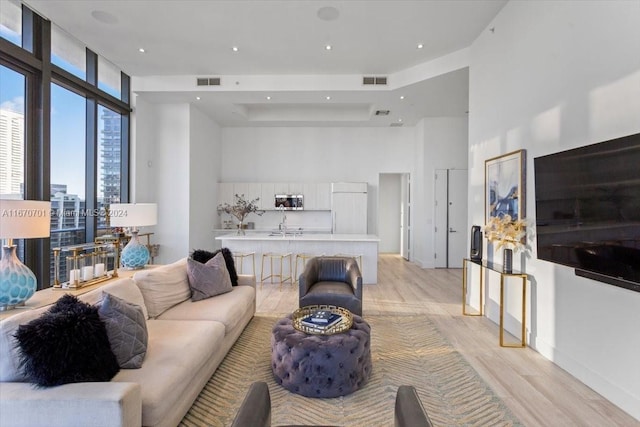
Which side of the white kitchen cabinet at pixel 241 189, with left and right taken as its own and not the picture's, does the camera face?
front

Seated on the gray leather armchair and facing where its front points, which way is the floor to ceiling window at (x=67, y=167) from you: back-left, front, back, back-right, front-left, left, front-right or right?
right

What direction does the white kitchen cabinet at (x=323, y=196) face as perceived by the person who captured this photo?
facing the viewer

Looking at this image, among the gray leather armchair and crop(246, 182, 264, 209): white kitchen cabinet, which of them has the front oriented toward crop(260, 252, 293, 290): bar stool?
the white kitchen cabinet

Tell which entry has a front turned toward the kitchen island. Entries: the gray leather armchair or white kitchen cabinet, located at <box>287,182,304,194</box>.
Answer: the white kitchen cabinet

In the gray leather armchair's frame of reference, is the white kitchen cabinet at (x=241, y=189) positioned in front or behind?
behind

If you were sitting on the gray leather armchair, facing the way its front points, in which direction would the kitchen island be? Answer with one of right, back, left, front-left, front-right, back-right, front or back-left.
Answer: back

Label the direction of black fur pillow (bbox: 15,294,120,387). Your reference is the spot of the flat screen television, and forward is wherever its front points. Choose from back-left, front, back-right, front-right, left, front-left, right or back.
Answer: front

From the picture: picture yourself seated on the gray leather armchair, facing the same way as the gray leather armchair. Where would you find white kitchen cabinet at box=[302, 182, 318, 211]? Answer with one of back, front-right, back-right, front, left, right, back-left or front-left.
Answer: back

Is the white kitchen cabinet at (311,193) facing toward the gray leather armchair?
yes

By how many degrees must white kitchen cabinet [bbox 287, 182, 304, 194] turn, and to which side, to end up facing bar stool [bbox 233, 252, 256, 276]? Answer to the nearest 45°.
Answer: approximately 45° to its right

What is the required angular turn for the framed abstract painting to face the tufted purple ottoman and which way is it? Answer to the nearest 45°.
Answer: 0° — it already faces it

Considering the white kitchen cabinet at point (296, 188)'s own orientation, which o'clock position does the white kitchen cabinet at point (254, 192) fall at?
the white kitchen cabinet at point (254, 192) is roughly at 3 o'clock from the white kitchen cabinet at point (296, 188).

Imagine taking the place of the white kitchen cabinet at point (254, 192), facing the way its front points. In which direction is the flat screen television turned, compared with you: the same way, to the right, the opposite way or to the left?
to the right

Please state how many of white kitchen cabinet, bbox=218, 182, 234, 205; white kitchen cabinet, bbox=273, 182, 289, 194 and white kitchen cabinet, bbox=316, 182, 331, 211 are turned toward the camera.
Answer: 3

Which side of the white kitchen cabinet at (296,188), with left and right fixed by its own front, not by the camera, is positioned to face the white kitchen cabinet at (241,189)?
right
